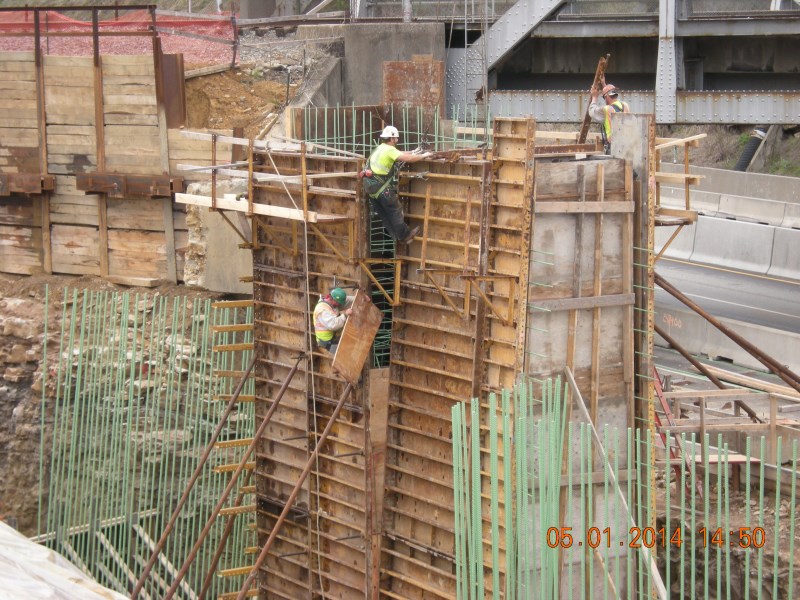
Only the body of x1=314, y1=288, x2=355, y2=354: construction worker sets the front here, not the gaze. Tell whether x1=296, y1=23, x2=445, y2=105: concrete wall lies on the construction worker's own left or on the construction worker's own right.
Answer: on the construction worker's own left

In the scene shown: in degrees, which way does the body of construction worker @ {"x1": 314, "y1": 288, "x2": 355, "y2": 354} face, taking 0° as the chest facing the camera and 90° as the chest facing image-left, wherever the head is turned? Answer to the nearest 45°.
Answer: approximately 270°

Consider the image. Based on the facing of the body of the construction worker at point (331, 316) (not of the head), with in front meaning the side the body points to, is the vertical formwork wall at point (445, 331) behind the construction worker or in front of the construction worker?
in front

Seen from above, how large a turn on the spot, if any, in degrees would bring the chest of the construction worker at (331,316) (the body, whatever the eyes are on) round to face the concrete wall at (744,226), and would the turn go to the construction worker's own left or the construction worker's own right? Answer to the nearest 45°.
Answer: approximately 45° to the construction worker's own left

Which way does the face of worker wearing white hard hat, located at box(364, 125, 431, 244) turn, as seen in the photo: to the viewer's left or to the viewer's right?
to the viewer's right

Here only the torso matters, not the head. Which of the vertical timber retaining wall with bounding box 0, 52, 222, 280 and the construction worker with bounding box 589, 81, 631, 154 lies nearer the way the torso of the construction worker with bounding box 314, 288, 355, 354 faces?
the construction worker
